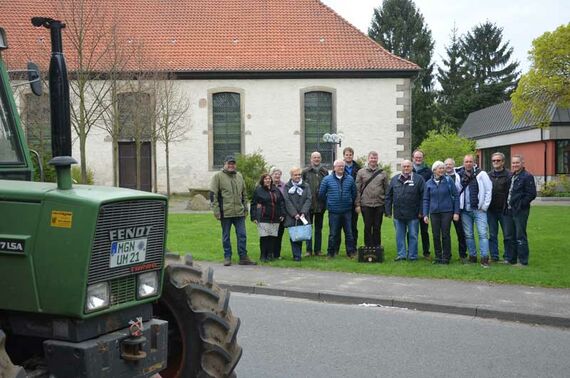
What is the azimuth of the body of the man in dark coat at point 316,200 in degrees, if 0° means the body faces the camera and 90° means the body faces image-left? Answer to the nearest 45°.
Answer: approximately 0°

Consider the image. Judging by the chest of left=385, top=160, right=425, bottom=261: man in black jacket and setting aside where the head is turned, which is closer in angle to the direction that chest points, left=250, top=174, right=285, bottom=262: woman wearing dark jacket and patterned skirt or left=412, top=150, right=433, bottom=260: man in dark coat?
the woman wearing dark jacket and patterned skirt

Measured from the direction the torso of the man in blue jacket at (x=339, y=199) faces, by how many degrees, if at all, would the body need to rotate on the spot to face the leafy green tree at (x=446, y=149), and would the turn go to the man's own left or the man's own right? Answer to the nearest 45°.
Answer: approximately 180°

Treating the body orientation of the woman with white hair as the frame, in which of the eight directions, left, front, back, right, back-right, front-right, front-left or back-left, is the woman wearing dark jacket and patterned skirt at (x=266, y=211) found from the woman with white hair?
right

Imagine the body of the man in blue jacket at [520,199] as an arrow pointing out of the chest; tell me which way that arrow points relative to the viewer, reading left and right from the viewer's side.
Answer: facing the viewer and to the left of the viewer

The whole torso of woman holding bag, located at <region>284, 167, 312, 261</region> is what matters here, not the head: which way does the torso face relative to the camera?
toward the camera

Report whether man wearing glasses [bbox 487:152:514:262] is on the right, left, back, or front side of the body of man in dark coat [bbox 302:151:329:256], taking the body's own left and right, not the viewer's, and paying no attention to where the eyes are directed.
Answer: left

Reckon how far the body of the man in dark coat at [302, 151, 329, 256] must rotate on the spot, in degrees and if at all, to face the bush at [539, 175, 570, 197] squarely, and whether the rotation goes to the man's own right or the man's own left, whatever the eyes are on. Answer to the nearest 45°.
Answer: approximately 135° to the man's own left

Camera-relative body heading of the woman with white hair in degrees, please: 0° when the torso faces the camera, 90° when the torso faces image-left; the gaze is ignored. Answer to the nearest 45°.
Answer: approximately 0°

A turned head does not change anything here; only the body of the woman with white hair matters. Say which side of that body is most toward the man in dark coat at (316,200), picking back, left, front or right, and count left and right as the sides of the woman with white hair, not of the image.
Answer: right

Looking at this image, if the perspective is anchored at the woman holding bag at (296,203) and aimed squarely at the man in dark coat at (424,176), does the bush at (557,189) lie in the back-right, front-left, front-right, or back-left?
front-left

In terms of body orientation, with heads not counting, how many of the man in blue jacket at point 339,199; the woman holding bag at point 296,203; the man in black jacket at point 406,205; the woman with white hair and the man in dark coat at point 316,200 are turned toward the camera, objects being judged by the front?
5

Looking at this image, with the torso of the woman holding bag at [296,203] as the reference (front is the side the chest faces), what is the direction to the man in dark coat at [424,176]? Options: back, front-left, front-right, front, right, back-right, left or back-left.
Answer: left

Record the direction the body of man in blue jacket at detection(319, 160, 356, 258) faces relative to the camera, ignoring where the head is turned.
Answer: toward the camera

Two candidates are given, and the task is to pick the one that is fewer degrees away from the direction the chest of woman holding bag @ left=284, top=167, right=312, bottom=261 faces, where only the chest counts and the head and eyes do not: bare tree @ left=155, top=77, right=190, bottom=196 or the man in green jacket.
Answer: the man in green jacket

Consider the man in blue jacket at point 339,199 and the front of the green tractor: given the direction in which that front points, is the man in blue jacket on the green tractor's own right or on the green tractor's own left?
on the green tractor's own left

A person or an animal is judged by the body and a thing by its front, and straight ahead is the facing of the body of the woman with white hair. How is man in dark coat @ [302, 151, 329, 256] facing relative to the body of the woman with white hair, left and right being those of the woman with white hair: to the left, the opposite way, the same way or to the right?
the same way
